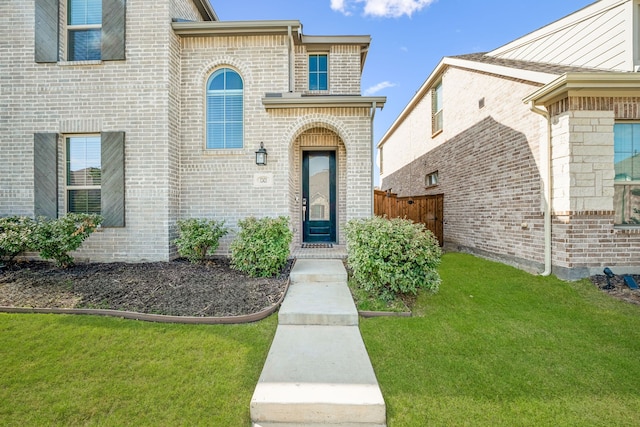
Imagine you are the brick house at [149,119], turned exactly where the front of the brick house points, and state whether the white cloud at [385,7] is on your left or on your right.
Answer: on your left

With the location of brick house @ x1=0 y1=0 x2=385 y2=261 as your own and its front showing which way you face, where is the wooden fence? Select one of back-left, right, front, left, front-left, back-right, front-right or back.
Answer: left

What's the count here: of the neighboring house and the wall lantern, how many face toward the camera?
2

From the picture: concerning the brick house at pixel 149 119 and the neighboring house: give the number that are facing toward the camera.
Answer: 2

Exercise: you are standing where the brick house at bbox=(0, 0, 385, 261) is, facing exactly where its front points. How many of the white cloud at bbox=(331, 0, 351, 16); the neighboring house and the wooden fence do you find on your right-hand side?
0

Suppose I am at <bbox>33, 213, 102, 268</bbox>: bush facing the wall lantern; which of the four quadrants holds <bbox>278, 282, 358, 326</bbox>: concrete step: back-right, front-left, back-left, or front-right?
front-right

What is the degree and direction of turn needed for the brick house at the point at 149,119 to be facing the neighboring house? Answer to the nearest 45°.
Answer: approximately 45° to its left

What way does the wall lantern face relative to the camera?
toward the camera

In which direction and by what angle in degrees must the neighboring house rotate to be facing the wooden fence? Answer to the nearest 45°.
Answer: approximately 135° to its right

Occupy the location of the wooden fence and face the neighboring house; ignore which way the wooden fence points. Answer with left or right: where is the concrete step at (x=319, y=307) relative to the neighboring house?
right

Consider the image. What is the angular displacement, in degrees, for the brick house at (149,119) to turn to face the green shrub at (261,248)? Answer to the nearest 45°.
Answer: approximately 45° to its left

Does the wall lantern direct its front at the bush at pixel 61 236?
no

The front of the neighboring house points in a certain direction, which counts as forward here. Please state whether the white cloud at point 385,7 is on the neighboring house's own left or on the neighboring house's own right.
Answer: on the neighboring house's own right

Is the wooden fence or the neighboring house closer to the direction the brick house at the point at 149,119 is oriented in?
the neighboring house
